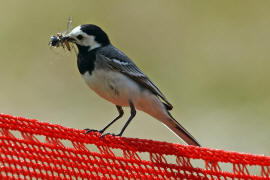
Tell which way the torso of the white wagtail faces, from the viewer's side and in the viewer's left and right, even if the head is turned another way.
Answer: facing to the left of the viewer
